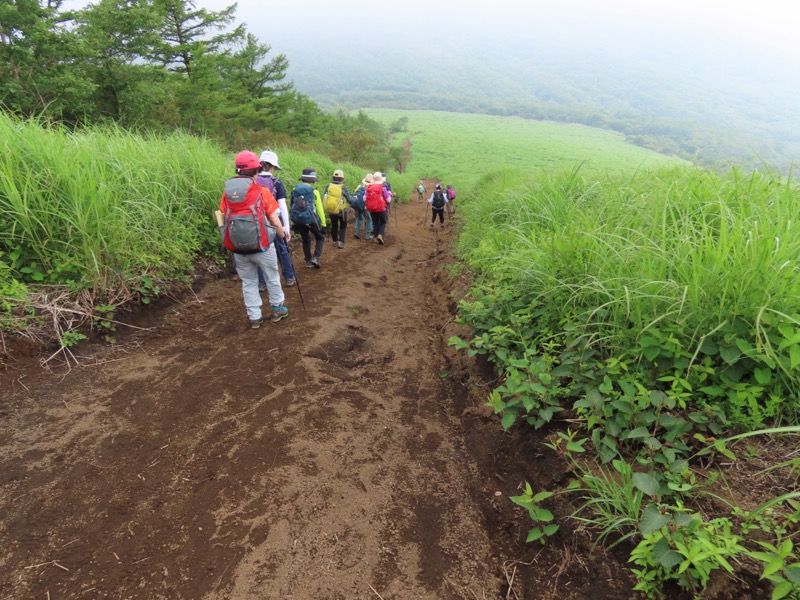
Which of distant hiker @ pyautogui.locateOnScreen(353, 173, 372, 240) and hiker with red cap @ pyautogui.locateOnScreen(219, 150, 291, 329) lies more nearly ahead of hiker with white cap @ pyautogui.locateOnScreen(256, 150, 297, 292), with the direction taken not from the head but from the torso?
the distant hiker

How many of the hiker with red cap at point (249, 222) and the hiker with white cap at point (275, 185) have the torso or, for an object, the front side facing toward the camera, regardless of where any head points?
0

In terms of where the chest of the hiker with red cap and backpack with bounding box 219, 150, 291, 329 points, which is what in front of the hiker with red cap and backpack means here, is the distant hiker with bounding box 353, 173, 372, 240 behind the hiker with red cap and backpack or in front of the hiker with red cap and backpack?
in front

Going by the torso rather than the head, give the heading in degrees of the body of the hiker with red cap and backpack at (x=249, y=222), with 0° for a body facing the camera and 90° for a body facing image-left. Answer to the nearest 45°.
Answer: approximately 225°

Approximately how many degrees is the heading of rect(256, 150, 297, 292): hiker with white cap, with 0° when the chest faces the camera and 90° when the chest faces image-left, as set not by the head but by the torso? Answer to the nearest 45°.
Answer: approximately 225°

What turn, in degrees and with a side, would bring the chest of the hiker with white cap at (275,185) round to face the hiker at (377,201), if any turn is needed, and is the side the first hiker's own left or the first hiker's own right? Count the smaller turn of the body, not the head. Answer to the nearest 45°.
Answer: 0° — they already face them

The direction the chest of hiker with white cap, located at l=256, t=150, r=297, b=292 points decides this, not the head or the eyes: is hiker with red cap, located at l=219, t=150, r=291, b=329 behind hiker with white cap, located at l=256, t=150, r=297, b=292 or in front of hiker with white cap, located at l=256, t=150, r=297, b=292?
behind

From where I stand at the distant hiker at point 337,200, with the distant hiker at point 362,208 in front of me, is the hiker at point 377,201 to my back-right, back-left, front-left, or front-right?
front-right

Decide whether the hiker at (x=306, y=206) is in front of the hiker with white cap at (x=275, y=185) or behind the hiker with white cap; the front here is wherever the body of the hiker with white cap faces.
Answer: in front
